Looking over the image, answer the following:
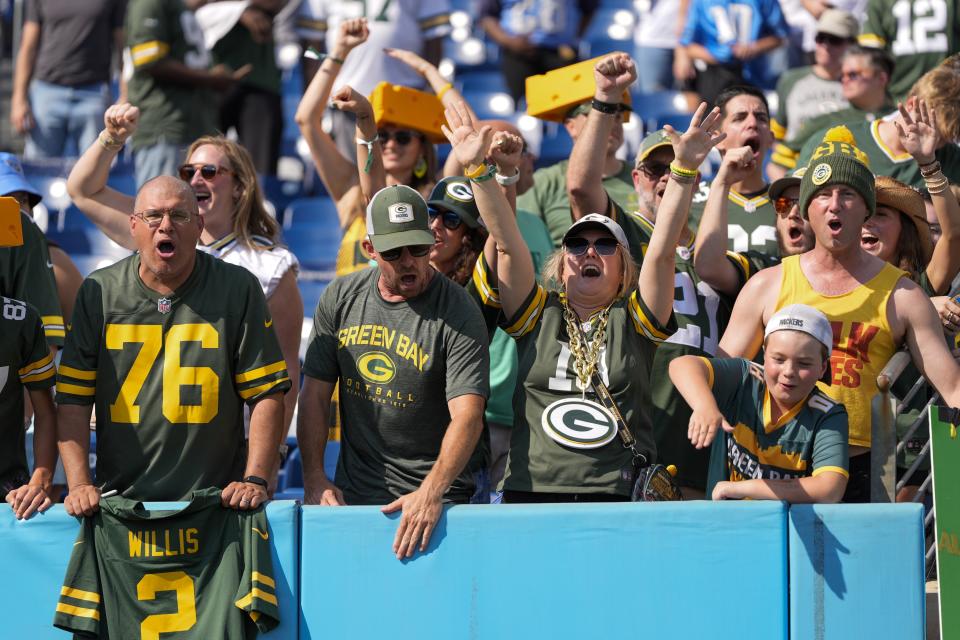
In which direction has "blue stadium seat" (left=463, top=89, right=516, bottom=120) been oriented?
toward the camera

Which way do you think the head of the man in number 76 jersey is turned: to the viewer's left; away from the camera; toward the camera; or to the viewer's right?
toward the camera

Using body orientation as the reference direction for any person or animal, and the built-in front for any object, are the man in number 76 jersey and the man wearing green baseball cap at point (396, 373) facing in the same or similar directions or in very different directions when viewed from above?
same or similar directions

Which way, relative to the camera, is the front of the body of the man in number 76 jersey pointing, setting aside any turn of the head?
toward the camera

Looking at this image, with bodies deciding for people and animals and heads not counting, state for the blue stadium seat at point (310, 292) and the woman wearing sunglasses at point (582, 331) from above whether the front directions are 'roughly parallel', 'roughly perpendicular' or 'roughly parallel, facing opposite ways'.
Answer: roughly parallel

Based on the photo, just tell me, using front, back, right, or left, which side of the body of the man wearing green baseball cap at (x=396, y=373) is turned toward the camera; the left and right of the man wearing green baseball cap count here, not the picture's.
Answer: front

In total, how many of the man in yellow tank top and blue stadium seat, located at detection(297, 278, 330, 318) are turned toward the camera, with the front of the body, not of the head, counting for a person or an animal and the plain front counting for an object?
2

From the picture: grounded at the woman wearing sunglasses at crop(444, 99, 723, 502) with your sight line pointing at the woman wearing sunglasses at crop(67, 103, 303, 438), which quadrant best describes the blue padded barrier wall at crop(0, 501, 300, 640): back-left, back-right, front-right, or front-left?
front-left

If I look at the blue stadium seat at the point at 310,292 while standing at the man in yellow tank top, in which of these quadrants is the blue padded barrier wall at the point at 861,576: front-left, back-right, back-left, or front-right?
back-left

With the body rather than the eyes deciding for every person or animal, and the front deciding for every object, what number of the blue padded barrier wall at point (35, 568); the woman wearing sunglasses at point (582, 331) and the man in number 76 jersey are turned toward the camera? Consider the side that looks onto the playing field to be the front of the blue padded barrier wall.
3

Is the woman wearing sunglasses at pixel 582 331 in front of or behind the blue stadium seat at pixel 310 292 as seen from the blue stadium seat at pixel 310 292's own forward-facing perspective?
in front

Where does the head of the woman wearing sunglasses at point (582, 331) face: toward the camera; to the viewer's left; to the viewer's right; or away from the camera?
toward the camera

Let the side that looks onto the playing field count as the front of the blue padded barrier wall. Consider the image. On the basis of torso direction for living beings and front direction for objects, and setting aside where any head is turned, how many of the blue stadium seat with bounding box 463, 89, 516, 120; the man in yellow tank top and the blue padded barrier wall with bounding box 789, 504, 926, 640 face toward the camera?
3

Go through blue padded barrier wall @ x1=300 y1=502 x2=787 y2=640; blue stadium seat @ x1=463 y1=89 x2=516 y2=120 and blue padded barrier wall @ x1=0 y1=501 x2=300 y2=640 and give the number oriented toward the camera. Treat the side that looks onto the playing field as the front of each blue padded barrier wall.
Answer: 3

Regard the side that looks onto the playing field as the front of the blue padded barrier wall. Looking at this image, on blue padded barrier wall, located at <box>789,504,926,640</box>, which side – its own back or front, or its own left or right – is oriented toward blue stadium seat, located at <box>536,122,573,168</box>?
back
